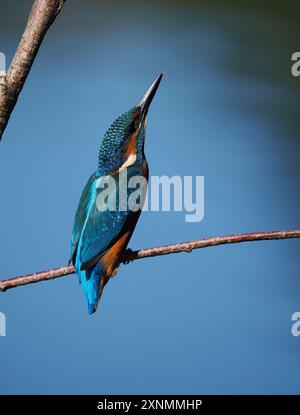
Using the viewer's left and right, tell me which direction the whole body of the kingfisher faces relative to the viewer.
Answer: facing away from the viewer and to the right of the viewer
